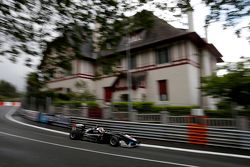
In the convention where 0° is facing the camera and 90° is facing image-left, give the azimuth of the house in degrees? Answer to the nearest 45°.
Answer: approximately 45°

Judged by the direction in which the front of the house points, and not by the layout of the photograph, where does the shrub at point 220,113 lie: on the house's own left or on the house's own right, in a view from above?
on the house's own left

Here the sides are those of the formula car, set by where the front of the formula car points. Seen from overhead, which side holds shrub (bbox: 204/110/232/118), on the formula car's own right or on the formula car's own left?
on the formula car's own left

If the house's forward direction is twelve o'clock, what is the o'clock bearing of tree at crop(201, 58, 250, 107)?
The tree is roughly at 10 o'clock from the house.

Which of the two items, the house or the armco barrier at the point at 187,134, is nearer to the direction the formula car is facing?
the armco barrier

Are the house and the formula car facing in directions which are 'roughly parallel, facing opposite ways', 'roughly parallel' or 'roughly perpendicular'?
roughly perpendicular

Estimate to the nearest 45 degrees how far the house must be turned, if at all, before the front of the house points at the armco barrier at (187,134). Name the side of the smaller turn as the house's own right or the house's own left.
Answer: approximately 45° to the house's own left

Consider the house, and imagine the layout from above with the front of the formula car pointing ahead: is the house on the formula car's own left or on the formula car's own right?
on the formula car's own left
